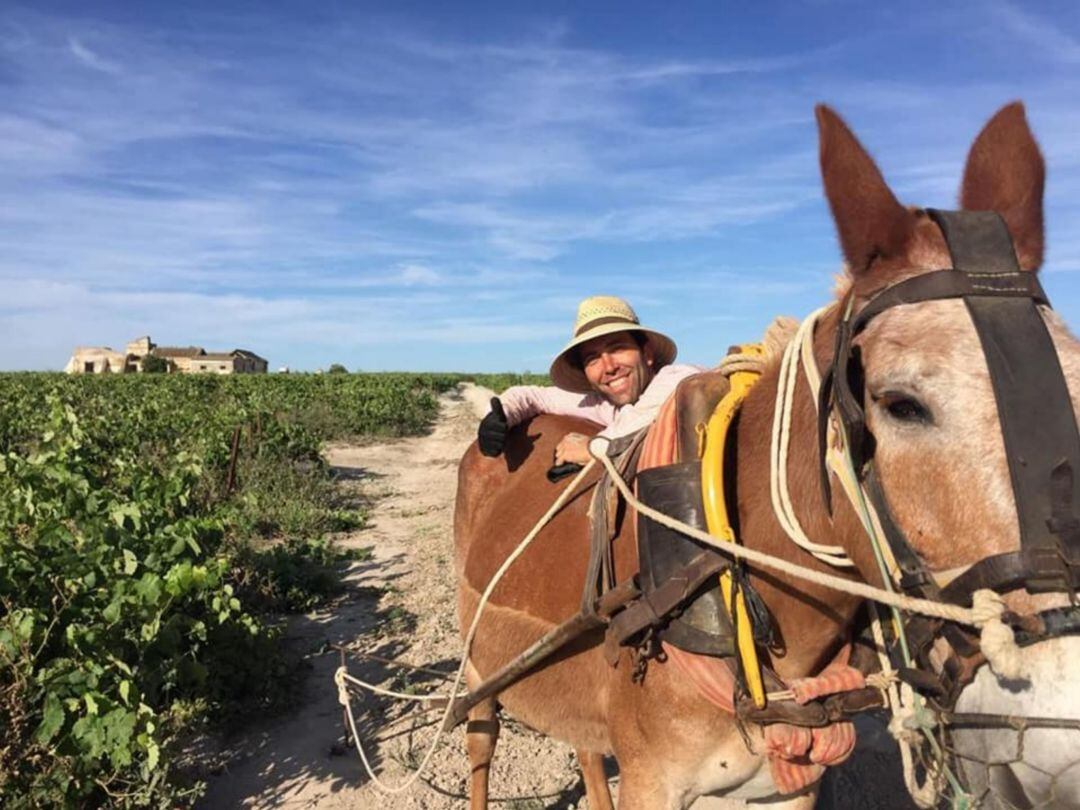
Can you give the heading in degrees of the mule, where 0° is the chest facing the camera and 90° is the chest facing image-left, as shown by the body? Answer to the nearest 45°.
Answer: approximately 315°

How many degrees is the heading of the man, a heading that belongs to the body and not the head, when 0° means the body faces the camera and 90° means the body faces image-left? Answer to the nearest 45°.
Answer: approximately 0°

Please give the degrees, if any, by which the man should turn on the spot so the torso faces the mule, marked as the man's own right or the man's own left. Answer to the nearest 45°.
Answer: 0° — they already face it
